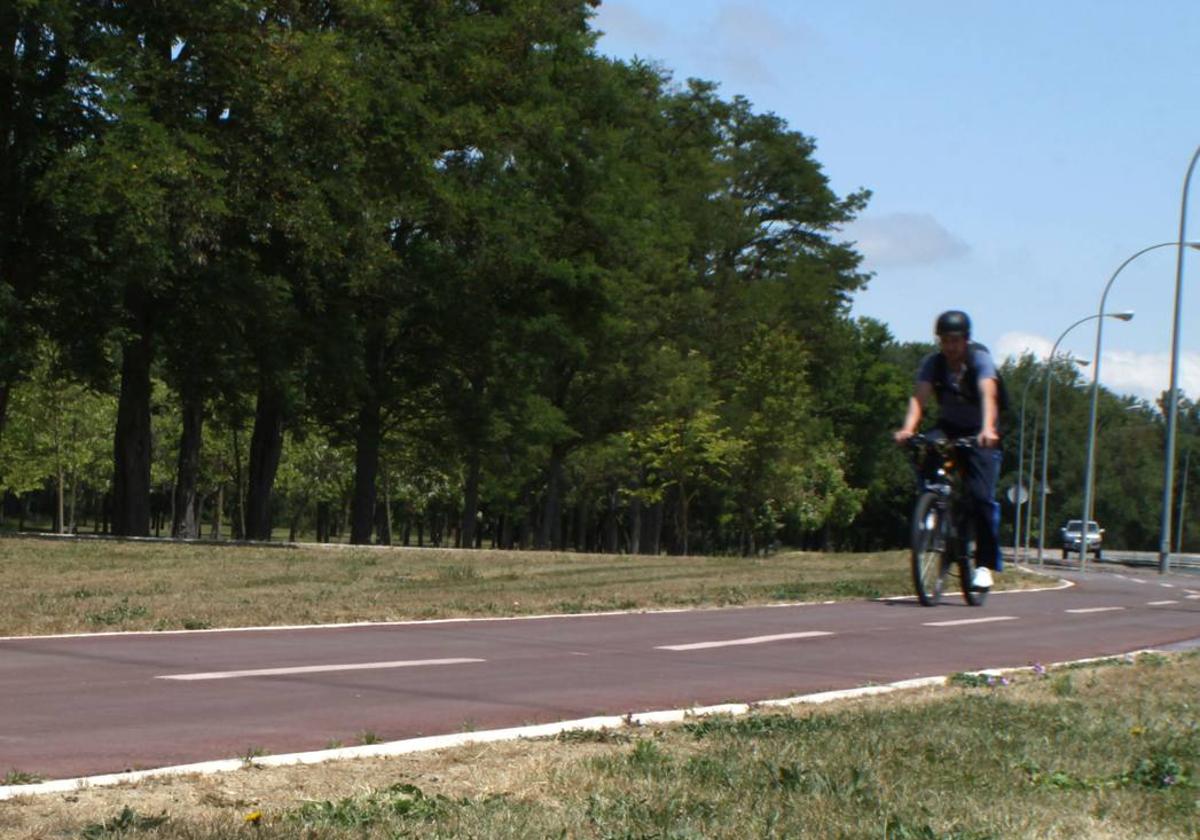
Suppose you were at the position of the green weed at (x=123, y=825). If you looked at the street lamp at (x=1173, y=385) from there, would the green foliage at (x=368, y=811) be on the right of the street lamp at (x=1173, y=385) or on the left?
right

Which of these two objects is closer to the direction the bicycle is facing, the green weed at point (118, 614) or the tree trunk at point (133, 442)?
the green weed

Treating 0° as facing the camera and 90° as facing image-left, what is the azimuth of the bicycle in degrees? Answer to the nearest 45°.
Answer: approximately 45°

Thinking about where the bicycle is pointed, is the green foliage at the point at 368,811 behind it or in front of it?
in front

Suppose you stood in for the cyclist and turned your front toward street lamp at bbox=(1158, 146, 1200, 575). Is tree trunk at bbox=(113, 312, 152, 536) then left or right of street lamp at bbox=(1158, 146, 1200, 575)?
left

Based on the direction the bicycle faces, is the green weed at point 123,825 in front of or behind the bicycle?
in front

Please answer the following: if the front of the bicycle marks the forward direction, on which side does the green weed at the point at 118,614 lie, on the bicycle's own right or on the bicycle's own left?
on the bicycle's own right

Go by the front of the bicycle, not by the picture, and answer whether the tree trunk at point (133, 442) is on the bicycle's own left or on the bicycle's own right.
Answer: on the bicycle's own right
